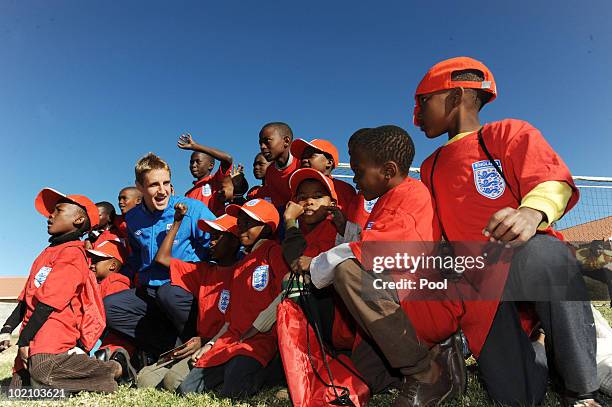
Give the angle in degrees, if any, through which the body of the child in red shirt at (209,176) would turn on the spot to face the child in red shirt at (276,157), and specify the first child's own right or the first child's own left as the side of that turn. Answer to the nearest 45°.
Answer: approximately 90° to the first child's own left

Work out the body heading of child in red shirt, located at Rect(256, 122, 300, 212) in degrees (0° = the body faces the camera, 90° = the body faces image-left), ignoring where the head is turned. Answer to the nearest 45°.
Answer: approximately 45°

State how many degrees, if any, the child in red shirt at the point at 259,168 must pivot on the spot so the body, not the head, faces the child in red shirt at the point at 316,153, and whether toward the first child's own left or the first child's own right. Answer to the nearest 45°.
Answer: approximately 45° to the first child's own left

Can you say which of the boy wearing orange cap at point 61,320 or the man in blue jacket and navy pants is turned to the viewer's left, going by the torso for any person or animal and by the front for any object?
the boy wearing orange cap

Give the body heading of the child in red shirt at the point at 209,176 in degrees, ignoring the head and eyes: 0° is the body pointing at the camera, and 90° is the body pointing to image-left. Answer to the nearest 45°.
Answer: approximately 45°

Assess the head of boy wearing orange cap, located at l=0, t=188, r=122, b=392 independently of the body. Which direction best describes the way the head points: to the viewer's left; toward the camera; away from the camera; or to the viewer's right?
to the viewer's left

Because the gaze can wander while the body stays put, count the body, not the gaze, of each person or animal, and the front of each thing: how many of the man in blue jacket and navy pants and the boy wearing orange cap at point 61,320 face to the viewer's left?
1

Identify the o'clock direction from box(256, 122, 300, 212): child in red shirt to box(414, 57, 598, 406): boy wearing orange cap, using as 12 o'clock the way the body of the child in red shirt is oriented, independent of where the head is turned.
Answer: The boy wearing orange cap is roughly at 10 o'clock from the child in red shirt.

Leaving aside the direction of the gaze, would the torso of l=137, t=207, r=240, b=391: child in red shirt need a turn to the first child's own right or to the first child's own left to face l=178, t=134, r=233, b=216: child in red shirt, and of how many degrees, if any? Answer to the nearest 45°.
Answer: approximately 135° to the first child's own right

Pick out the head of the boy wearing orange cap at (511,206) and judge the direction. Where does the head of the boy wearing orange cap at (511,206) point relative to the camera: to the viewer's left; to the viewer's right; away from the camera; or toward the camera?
to the viewer's left

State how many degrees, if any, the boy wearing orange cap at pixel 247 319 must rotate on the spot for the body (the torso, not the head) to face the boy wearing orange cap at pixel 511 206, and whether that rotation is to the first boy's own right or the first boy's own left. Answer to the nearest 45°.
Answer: approximately 90° to the first boy's own left
